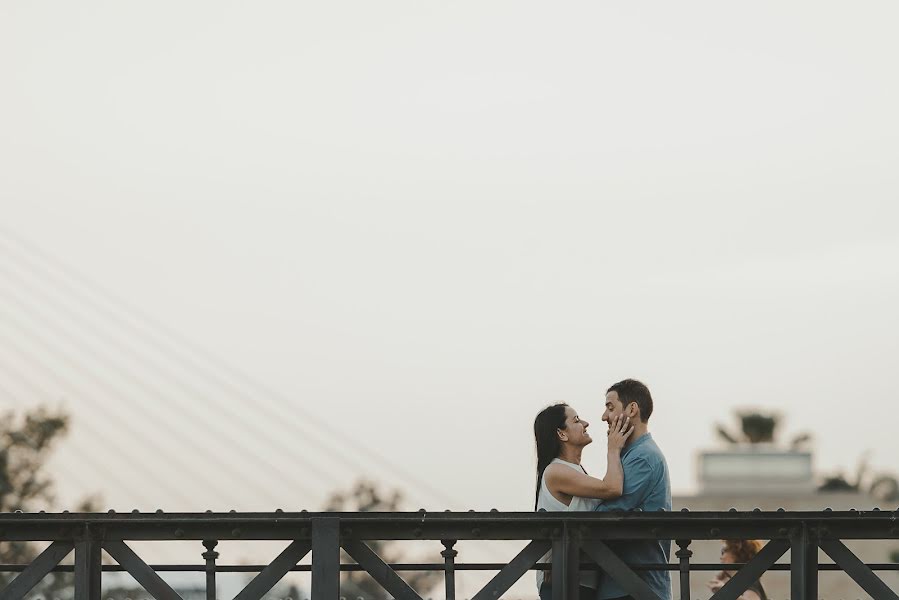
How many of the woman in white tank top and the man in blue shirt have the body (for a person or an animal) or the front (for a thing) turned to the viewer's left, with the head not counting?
1

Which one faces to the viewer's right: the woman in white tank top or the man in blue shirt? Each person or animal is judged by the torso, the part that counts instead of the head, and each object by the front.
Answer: the woman in white tank top

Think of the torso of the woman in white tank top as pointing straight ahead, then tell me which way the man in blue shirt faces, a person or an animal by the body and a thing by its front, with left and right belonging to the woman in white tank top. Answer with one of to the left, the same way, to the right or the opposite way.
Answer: the opposite way

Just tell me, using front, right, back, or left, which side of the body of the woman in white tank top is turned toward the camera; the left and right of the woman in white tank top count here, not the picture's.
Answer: right

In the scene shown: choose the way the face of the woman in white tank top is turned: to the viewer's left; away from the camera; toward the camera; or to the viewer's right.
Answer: to the viewer's right

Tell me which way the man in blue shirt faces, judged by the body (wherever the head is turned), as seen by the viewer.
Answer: to the viewer's left

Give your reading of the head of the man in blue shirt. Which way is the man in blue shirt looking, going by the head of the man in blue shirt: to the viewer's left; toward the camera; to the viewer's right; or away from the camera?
to the viewer's left
